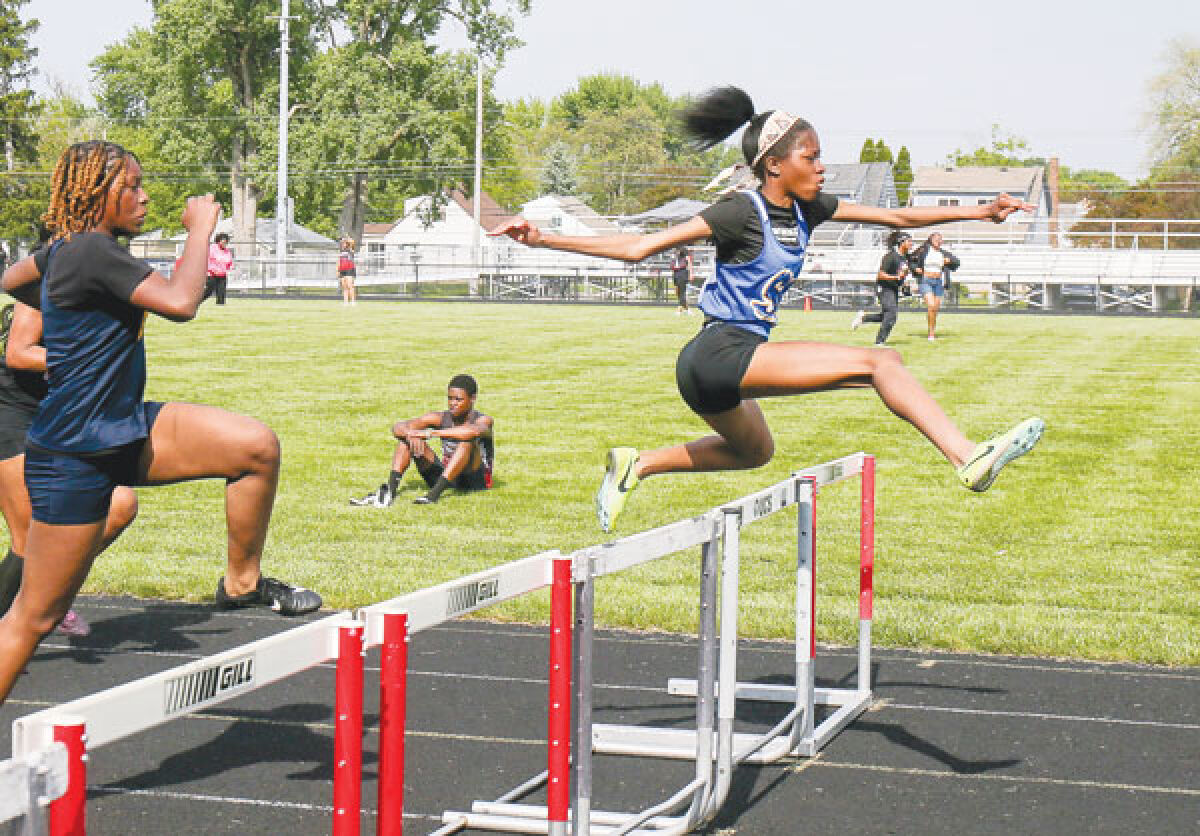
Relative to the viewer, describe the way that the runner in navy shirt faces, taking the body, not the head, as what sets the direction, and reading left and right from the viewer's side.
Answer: facing to the right of the viewer

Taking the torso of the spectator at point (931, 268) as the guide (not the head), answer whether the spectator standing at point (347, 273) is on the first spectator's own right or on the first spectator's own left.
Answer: on the first spectator's own right

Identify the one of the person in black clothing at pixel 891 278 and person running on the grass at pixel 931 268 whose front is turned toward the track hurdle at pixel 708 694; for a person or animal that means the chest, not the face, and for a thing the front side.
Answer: the person running on the grass

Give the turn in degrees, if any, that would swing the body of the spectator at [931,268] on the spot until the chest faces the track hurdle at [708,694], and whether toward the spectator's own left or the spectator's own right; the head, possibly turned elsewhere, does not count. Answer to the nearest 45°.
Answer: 0° — they already face it

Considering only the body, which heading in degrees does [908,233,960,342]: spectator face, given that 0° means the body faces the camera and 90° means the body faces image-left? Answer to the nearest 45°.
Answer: approximately 0°

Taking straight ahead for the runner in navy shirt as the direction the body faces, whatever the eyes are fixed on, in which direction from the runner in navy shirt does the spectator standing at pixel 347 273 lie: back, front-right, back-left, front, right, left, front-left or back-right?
left

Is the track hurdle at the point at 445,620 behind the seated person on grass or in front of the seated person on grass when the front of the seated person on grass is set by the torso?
in front
